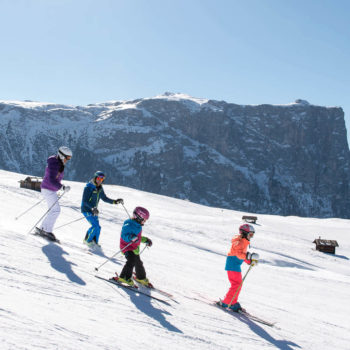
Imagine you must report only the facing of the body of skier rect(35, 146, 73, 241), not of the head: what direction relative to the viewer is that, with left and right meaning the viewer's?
facing to the right of the viewer

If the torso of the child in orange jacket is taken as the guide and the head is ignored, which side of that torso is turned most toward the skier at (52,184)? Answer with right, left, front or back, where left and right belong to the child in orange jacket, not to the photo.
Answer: back

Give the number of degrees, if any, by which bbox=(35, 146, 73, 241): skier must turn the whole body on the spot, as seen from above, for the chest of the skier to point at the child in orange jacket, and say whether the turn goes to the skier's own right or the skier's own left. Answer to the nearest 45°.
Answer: approximately 45° to the skier's own right

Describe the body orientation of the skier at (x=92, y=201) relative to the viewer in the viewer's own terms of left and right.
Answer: facing the viewer and to the right of the viewer

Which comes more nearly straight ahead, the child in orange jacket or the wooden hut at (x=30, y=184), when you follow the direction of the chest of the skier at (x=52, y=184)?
the child in orange jacket

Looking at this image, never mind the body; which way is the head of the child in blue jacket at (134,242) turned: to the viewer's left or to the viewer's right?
to the viewer's right

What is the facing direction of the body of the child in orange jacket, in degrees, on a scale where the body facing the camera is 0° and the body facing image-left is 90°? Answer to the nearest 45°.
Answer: approximately 270°

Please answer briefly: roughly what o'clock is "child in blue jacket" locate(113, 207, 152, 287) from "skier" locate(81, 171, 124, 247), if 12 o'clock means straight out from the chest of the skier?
The child in blue jacket is roughly at 1 o'clock from the skier.

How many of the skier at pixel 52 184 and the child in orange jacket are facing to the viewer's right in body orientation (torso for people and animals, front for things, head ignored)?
2
